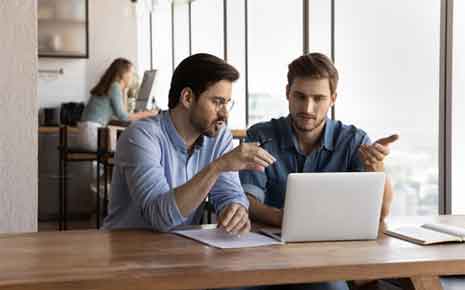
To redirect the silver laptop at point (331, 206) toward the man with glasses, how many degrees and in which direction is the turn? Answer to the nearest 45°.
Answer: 0° — it already faces them

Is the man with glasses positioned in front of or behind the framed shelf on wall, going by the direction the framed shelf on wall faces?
in front

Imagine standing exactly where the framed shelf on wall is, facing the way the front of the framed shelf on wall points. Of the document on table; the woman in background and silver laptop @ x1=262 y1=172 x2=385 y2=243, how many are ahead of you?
3

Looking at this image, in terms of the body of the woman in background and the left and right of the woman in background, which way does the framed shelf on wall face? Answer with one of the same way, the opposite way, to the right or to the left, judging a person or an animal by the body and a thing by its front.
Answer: to the right

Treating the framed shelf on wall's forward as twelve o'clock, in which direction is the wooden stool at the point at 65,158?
The wooden stool is roughly at 12 o'clock from the framed shelf on wall.

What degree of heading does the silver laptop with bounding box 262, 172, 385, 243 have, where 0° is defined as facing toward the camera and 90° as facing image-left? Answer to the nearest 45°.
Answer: approximately 135°

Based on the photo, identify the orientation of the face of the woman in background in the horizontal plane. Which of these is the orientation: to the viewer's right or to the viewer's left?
to the viewer's right

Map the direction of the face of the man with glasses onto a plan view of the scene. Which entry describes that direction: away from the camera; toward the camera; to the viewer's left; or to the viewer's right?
to the viewer's right

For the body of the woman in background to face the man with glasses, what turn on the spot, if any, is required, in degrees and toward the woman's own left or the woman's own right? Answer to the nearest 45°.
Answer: approximately 90° to the woman's own right

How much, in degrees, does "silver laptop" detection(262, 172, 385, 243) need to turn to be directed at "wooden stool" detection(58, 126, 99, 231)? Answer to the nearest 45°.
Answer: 0° — it already faces it
